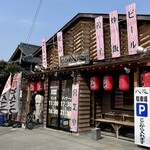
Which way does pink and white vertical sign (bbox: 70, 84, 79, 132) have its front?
toward the camera

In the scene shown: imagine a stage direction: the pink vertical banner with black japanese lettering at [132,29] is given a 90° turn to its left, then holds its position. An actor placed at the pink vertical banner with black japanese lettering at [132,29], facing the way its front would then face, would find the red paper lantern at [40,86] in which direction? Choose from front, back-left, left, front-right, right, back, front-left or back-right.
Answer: back-left

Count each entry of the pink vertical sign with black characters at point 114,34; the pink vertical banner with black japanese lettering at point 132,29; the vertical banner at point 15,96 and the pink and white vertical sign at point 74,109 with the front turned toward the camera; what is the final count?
4

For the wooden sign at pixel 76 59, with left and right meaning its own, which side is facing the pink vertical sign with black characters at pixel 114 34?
left

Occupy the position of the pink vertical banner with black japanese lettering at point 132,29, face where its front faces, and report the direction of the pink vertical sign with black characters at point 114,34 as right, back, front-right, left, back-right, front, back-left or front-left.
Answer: back-right

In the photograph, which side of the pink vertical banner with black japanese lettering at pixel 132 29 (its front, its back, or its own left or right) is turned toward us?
front

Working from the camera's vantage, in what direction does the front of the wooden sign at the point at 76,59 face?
facing the viewer and to the left of the viewer

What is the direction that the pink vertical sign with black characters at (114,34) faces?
toward the camera

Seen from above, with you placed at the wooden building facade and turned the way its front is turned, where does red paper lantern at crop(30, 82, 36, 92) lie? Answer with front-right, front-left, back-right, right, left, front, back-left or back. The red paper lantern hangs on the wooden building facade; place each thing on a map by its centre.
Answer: right

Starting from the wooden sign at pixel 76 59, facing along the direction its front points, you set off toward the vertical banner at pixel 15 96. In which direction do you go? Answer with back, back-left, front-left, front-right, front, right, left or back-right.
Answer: right

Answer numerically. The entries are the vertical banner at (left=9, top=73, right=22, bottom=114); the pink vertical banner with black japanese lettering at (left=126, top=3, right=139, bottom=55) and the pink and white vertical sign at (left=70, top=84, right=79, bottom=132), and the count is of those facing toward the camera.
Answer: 3
